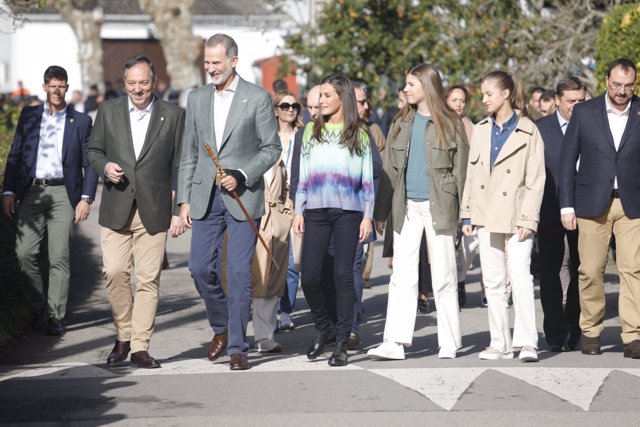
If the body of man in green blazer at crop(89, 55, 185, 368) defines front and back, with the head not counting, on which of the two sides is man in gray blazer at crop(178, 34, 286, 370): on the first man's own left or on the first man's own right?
on the first man's own left

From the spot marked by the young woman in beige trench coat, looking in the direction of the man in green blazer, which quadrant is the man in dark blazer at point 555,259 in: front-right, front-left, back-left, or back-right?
back-right

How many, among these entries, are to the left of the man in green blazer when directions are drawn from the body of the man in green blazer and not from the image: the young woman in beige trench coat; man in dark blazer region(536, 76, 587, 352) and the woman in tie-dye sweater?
3

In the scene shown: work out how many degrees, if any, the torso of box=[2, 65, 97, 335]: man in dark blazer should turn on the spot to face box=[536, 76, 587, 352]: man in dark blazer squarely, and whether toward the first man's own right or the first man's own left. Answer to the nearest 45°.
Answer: approximately 45° to the first man's own left

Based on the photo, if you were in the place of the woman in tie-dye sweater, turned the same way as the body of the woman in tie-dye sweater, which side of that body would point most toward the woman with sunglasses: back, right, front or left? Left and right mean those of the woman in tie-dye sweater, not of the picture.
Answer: back

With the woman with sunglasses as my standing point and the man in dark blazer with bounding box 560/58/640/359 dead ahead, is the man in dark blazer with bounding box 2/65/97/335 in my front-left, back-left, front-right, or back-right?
back-right

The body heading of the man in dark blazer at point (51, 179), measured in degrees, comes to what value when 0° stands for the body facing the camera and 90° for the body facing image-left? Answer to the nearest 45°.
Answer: approximately 0°

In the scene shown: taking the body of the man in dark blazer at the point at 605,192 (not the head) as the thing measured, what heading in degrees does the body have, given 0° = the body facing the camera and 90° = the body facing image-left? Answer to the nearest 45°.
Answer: approximately 0°
